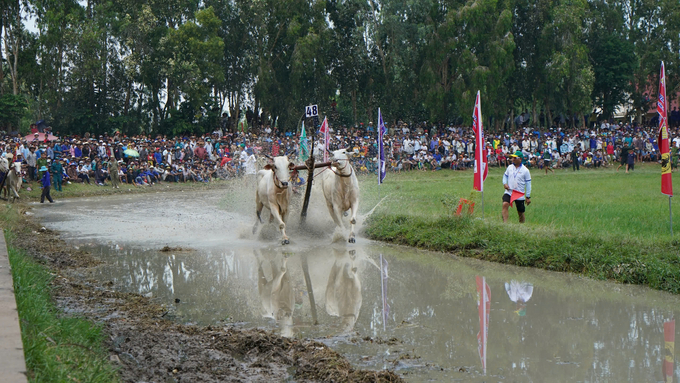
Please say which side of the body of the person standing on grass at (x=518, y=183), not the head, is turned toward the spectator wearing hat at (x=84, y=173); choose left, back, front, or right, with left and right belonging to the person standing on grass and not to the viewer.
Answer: right

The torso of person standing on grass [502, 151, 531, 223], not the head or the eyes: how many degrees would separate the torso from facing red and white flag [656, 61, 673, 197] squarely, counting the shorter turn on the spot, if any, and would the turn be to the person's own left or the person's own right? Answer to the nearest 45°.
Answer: approximately 90° to the person's own left

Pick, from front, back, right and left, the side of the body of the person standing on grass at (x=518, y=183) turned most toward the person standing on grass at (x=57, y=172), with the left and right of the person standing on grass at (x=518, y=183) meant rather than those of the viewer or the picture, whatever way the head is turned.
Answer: right

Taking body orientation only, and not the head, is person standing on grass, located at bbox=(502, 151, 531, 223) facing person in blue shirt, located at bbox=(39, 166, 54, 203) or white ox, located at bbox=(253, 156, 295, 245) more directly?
the white ox

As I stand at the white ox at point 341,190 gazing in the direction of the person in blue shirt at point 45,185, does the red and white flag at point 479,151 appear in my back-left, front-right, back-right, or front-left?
back-right

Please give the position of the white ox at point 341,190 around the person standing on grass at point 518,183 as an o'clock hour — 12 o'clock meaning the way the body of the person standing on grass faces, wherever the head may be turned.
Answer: The white ox is roughly at 1 o'clock from the person standing on grass.
